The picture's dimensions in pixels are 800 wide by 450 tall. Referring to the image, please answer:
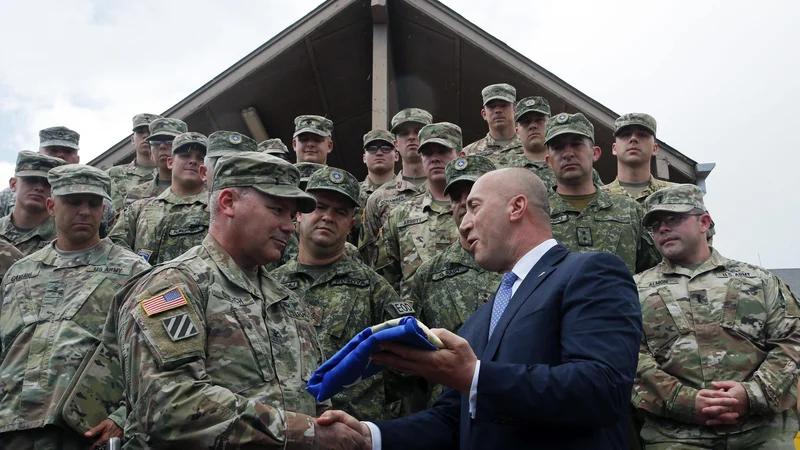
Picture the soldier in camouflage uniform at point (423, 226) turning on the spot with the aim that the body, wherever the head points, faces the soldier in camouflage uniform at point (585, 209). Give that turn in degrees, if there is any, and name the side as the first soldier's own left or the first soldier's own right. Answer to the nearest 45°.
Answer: approximately 90° to the first soldier's own left

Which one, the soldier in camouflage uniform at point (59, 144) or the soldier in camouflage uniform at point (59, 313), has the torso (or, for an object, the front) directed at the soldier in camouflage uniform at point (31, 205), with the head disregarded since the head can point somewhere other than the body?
the soldier in camouflage uniform at point (59, 144)

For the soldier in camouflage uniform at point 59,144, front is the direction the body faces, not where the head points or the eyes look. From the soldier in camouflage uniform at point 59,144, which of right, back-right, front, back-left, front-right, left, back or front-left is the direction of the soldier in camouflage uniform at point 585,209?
front-left

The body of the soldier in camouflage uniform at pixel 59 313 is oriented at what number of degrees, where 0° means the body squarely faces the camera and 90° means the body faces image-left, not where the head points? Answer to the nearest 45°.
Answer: approximately 0°

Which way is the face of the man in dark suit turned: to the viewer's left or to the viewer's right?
to the viewer's left

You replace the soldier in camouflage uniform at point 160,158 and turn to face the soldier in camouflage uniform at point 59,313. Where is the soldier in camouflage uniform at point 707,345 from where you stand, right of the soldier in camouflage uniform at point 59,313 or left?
left

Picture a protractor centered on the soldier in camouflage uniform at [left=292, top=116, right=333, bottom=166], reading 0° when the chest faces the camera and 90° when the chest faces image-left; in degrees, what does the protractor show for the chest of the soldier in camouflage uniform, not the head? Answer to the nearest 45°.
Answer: approximately 0°

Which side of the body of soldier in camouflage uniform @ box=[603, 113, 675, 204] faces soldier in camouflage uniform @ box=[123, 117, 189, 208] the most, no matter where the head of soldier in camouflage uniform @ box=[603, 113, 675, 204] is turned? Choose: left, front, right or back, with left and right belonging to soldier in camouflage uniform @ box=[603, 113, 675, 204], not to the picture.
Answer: right

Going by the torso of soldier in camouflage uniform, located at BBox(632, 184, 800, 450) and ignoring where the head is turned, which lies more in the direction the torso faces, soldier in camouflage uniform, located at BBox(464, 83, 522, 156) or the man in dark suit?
the man in dark suit

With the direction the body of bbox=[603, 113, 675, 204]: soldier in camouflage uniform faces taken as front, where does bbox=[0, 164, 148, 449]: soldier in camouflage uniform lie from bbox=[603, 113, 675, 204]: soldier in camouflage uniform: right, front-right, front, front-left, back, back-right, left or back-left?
front-right

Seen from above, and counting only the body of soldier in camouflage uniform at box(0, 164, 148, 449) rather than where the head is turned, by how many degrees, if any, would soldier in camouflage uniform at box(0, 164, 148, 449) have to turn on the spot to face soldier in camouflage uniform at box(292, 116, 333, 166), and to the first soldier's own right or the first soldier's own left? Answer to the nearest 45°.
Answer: approximately 135° to the first soldier's own left

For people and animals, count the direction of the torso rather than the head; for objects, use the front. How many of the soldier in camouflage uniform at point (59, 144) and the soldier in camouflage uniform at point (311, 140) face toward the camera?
2
